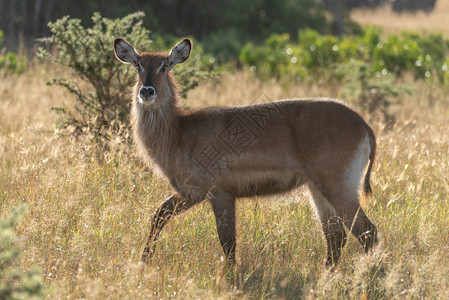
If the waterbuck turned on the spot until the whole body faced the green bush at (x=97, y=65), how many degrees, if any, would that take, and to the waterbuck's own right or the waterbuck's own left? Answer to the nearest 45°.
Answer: approximately 45° to the waterbuck's own right

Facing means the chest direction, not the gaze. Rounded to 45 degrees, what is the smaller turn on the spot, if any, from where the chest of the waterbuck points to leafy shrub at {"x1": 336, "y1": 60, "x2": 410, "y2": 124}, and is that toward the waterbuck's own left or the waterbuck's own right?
approximately 90° to the waterbuck's own right

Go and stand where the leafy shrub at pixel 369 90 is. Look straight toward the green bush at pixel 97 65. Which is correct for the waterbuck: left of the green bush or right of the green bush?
left

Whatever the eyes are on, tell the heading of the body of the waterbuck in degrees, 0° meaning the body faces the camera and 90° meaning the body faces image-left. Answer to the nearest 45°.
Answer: approximately 90°

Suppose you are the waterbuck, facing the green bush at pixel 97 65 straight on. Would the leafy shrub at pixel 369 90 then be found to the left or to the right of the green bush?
right

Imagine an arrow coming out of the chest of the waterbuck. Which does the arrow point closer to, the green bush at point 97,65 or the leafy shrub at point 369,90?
the green bush
